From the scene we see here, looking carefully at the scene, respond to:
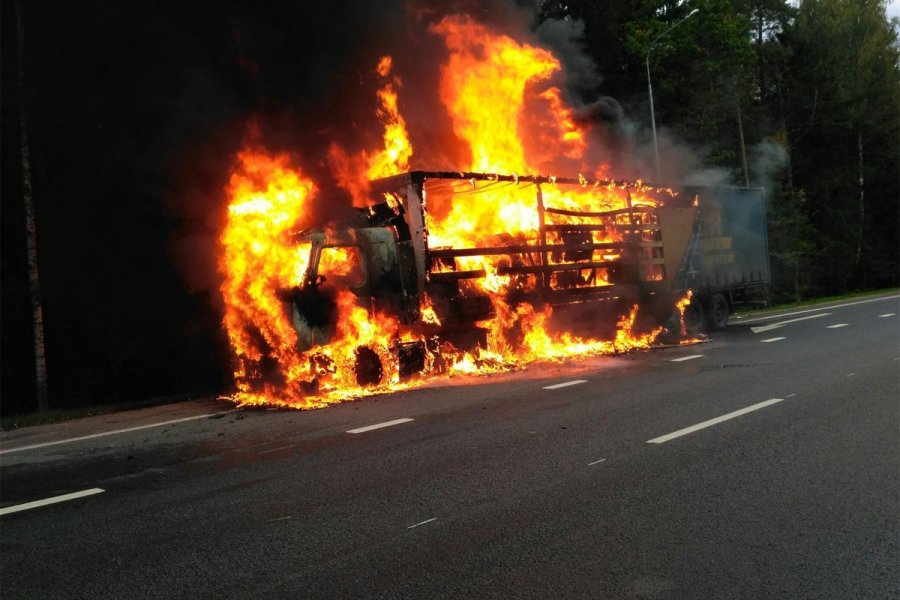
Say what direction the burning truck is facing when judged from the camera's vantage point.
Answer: facing the viewer and to the left of the viewer
